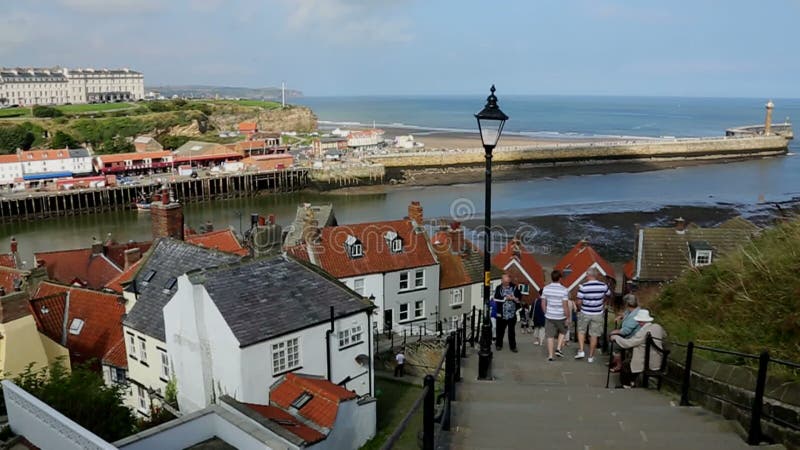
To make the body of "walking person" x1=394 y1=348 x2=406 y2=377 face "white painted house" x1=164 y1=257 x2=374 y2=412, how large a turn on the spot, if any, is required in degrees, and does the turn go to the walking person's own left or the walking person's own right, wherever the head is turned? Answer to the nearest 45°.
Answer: approximately 135° to the walking person's own left

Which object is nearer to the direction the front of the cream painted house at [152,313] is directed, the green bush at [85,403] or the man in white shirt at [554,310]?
the green bush

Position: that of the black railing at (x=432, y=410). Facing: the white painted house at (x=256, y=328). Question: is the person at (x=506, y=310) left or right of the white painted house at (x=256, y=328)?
right

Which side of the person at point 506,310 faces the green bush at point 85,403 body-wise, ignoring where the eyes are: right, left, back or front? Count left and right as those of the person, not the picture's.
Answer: right

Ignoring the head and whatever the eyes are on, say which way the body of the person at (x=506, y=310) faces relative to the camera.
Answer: toward the camera

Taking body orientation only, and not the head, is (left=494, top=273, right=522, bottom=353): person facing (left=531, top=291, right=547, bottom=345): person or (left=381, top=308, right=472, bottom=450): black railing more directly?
the black railing

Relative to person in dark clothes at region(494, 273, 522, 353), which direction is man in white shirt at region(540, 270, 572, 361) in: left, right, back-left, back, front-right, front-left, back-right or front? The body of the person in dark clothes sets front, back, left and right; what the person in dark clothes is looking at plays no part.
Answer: front-left

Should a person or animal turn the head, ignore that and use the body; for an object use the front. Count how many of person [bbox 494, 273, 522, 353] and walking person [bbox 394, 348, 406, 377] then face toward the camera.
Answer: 1

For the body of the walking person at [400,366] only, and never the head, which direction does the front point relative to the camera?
away from the camera
